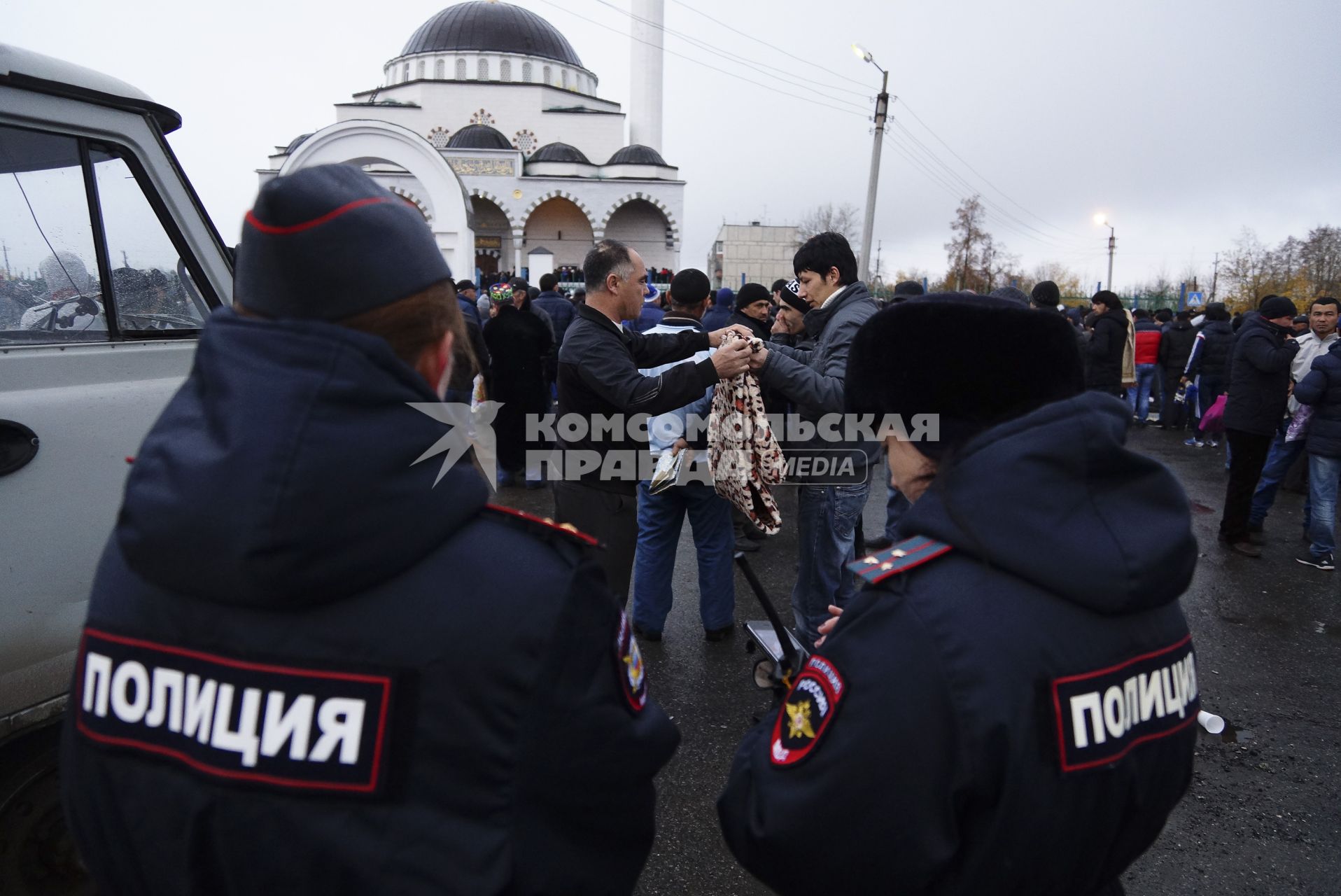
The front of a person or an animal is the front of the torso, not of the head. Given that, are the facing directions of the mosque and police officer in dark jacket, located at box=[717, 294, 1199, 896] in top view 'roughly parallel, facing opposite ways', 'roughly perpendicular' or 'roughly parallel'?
roughly parallel, facing opposite ways

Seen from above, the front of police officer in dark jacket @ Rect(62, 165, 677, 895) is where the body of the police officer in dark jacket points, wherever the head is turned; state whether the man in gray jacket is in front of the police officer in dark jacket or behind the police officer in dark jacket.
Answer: in front

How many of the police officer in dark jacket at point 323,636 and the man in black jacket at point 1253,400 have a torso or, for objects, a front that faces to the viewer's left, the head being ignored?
0

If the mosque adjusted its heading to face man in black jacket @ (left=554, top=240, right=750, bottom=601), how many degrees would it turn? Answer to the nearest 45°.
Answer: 0° — it already faces them

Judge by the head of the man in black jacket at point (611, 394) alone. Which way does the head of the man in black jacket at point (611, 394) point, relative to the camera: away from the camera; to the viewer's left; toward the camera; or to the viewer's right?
to the viewer's right

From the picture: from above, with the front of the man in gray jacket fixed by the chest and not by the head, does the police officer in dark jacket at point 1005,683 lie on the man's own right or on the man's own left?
on the man's own left

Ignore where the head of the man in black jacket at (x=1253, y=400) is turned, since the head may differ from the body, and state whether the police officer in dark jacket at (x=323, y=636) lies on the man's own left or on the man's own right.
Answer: on the man's own right

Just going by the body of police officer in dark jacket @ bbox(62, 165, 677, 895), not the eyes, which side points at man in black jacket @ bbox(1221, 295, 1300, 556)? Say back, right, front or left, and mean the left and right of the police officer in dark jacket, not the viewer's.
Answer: front

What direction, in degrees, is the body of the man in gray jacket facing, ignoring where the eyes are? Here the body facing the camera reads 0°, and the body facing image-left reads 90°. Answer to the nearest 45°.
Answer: approximately 90°

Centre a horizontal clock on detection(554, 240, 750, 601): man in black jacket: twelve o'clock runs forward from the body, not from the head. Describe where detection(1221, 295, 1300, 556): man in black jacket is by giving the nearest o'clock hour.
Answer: detection(1221, 295, 1300, 556): man in black jacket is roughly at 11 o'clock from detection(554, 240, 750, 601): man in black jacket.

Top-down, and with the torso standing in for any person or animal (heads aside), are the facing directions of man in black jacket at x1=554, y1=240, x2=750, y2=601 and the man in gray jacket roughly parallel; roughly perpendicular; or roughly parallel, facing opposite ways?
roughly parallel, facing opposite ways

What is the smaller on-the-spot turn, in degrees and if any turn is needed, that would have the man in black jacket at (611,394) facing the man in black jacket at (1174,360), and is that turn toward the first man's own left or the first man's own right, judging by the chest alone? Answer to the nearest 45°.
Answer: approximately 45° to the first man's own left

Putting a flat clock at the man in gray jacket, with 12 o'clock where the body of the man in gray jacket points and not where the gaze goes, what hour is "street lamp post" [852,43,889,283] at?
The street lamp post is roughly at 3 o'clock from the man in gray jacket.

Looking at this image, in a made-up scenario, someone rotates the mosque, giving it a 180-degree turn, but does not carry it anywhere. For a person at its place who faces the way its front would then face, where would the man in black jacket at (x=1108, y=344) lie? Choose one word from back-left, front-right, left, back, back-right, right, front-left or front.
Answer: back

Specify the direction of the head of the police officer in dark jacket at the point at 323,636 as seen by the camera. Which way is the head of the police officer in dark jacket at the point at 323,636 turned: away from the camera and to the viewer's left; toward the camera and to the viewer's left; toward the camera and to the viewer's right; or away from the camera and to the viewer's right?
away from the camera and to the viewer's right

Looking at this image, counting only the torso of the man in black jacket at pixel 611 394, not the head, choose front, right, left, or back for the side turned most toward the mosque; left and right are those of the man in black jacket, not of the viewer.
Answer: left
